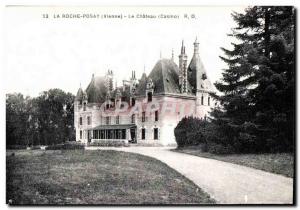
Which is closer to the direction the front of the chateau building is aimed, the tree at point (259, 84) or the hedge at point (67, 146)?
the hedge

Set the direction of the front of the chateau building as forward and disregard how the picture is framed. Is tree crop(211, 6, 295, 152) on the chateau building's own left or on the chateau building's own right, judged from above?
on the chateau building's own left

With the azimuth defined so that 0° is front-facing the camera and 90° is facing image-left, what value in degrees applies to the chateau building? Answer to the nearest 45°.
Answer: approximately 45°
